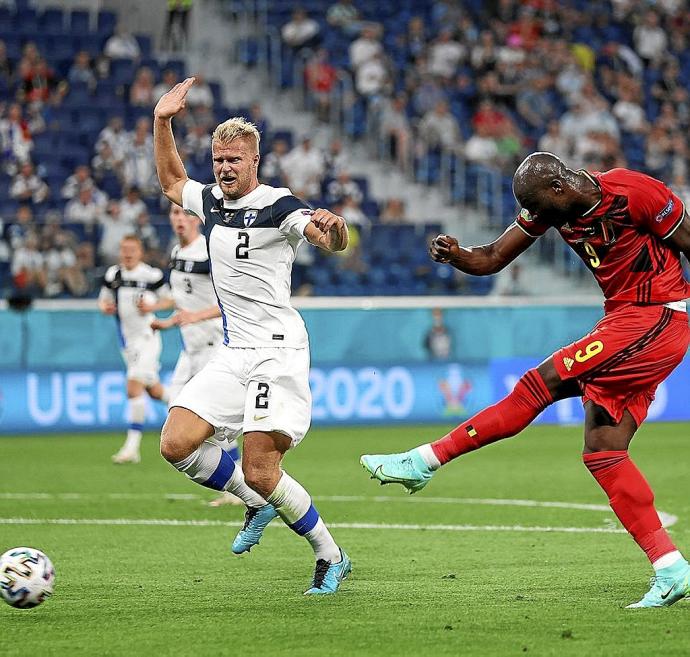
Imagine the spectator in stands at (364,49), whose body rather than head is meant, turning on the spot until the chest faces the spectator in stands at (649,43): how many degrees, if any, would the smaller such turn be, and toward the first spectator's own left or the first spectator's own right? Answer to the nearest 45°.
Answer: approximately 135° to the first spectator's own left

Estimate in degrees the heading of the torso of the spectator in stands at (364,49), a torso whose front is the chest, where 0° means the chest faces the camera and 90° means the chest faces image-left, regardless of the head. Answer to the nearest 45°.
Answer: approximately 0°

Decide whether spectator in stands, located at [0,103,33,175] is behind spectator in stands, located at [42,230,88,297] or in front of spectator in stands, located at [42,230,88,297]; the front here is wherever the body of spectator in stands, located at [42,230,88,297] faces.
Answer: behind

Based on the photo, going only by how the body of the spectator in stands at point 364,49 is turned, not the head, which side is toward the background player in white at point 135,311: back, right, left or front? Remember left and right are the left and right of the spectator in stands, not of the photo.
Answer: front

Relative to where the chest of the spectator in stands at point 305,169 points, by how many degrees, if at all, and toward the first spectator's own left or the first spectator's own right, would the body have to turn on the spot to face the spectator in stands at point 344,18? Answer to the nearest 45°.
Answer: approximately 180°

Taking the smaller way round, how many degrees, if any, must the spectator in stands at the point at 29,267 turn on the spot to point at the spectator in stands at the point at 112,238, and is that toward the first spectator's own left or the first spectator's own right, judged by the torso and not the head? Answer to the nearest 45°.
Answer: approximately 90° to the first spectator's own left

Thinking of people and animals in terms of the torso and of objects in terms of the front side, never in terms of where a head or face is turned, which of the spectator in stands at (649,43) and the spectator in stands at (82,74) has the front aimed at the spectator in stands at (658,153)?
the spectator in stands at (649,43)

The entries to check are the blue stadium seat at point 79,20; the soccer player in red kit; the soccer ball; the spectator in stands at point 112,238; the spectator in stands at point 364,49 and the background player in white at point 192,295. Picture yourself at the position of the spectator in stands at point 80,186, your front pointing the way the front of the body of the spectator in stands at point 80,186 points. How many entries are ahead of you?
4

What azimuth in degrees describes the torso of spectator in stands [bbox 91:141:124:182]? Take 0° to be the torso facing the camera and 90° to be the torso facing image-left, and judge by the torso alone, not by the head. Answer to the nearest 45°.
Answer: approximately 0°

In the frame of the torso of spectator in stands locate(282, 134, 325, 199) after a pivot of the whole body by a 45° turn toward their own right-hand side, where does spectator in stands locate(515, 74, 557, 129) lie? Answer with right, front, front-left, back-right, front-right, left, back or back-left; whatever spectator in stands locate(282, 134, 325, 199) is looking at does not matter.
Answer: back

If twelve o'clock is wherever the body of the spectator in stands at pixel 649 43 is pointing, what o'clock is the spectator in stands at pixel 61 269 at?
the spectator in stands at pixel 61 269 is roughly at 1 o'clock from the spectator in stands at pixel 649 43.
